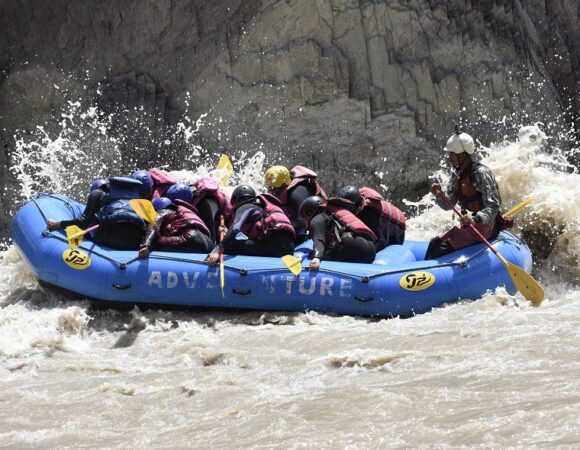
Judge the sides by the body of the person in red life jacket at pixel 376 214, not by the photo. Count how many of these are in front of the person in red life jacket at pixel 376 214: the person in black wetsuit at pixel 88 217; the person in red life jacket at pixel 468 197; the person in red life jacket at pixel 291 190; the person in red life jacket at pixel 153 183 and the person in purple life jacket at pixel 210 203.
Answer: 4

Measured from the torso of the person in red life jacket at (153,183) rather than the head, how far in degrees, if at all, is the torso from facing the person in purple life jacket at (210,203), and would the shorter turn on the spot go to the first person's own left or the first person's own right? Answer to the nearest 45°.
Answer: approximately 135° to the first person's own left

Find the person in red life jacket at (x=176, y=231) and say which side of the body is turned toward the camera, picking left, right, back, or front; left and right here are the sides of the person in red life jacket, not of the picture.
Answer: left

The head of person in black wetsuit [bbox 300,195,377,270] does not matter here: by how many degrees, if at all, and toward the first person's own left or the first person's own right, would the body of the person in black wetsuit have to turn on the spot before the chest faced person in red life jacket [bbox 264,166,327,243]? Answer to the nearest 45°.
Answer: approximately 45° to the first person's own right

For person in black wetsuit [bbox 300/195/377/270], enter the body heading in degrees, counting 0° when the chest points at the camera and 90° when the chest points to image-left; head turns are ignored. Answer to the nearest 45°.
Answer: approximately 90°

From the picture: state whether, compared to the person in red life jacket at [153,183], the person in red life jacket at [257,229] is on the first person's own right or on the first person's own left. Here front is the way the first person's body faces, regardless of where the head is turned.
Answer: on the first person's own left

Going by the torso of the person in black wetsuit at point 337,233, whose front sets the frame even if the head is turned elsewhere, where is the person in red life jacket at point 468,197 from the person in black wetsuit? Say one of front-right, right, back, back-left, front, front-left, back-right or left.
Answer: back

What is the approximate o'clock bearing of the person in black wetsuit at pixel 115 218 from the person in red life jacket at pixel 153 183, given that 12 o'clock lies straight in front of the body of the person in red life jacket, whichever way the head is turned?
The person in black wetsuit is roughly at 10 o'clock from the person in red life jacket.

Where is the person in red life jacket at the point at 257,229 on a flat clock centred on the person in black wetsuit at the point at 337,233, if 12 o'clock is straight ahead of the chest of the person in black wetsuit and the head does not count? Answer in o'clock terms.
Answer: The person in red life jacket is roughly at 12 o'clock from the person in black wetsuit.

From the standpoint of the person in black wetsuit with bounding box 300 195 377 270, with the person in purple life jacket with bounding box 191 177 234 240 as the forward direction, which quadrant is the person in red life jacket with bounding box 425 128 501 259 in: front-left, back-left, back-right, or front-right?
back-right

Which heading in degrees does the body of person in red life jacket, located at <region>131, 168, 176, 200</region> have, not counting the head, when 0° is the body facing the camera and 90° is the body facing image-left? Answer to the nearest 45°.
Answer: approximately 90°

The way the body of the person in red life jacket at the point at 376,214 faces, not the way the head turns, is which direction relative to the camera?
to the viewer's left
